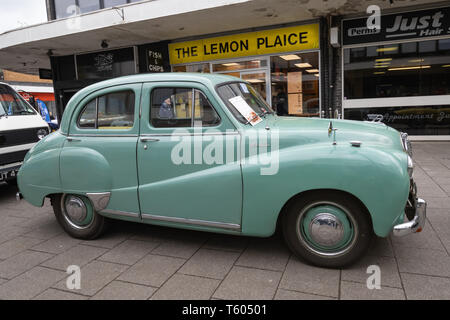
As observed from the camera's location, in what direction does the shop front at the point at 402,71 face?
facing the viewer and to the left of the viewer

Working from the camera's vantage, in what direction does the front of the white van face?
facing the viewer and to the right of the viewer

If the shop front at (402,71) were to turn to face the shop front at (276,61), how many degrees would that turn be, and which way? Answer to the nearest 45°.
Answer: approximately 45° to its right

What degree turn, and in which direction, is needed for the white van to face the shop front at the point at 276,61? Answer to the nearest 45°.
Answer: approximately 45° to its left

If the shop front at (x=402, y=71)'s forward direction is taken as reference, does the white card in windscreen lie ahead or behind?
ahead

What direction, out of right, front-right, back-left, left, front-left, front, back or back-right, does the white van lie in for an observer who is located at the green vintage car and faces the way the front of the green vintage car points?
back

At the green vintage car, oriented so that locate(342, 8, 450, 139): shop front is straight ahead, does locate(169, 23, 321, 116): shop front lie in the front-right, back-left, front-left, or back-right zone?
front-left

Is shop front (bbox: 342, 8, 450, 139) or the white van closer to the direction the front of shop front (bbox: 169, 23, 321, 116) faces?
the white van

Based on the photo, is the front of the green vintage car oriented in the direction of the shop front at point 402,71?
no

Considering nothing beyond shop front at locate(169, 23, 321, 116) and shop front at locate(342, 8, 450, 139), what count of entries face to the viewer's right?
0

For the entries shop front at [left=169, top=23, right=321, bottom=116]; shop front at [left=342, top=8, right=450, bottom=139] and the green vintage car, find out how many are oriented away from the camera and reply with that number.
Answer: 0

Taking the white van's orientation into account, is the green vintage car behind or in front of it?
in front

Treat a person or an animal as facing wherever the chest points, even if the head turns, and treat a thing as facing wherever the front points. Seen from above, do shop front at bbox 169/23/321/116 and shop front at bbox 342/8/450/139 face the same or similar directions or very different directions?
same or similar directions

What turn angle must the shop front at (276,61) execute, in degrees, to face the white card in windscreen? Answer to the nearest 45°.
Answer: approximately 45° to its left

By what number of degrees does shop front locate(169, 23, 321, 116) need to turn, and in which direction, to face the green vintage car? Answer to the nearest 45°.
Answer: approximately 45° to its left
